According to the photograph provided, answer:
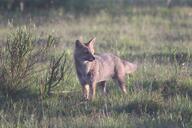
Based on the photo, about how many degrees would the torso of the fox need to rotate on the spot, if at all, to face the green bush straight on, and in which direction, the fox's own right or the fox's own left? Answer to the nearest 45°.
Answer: approximately 45° to the fox's own right

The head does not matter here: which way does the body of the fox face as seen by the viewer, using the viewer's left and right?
facing the viewer and to the left of the viewer
